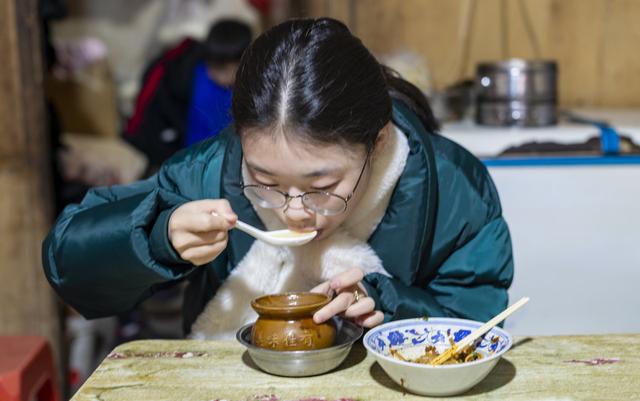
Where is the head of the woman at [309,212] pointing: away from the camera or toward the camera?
toward the camera

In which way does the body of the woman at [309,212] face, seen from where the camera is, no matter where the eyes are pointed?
toward the camera
